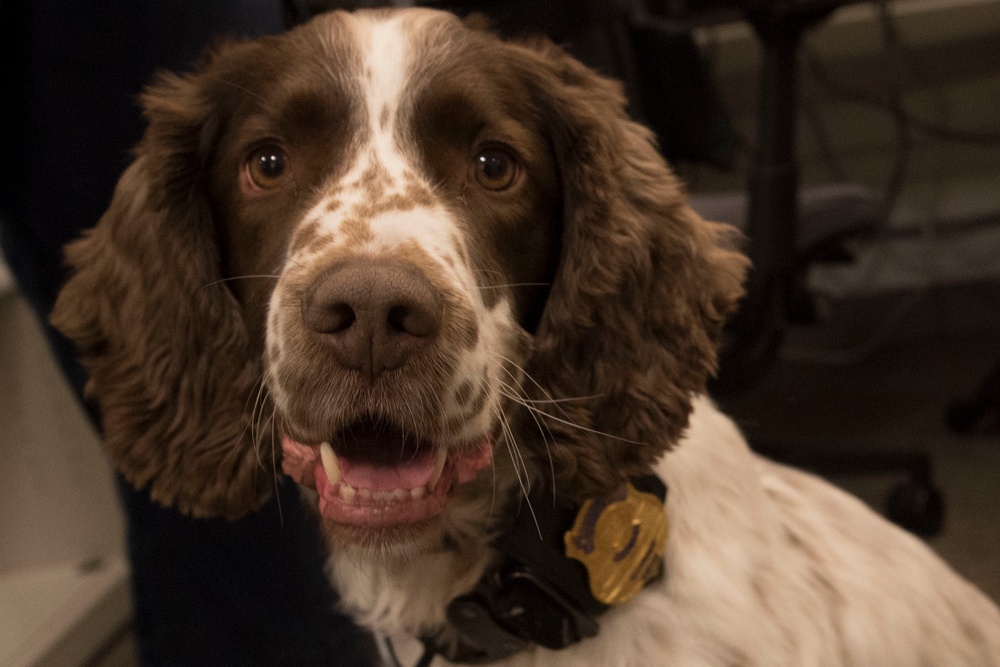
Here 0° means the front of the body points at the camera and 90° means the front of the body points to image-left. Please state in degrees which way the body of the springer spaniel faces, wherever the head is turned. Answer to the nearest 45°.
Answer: approximately 45°
